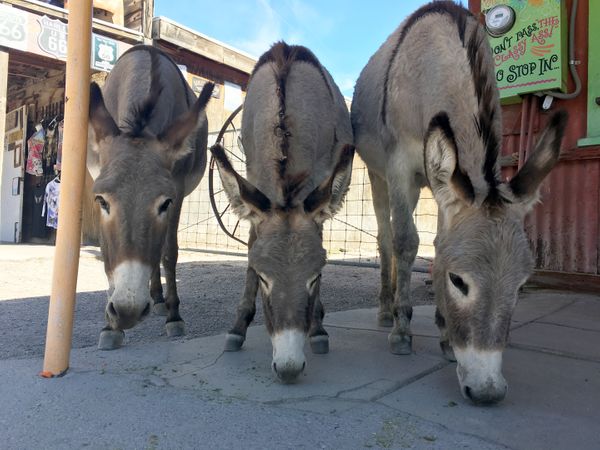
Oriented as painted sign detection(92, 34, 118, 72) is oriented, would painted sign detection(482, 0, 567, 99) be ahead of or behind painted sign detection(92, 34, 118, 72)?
ahead

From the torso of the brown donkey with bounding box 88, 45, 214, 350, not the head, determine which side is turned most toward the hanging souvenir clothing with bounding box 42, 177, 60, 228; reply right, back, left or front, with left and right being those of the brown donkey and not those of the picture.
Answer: back

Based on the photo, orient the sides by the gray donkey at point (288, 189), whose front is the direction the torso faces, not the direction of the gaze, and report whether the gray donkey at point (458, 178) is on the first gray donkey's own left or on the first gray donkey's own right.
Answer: on the first gray donkey's own left

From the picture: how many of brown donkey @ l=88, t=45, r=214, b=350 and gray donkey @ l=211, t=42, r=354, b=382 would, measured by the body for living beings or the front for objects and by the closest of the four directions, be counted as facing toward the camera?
2

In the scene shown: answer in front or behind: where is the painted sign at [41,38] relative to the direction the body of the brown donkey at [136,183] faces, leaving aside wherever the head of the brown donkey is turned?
behind

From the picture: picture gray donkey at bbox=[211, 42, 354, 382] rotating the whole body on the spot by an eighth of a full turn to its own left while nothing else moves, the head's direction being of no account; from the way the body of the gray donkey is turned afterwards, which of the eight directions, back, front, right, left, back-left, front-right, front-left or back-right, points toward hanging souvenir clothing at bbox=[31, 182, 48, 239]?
back

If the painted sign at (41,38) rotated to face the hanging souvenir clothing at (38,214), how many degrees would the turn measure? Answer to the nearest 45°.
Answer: approximately 135° to its left

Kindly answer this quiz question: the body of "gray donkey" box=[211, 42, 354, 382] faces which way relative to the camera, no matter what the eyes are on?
toward the camera
